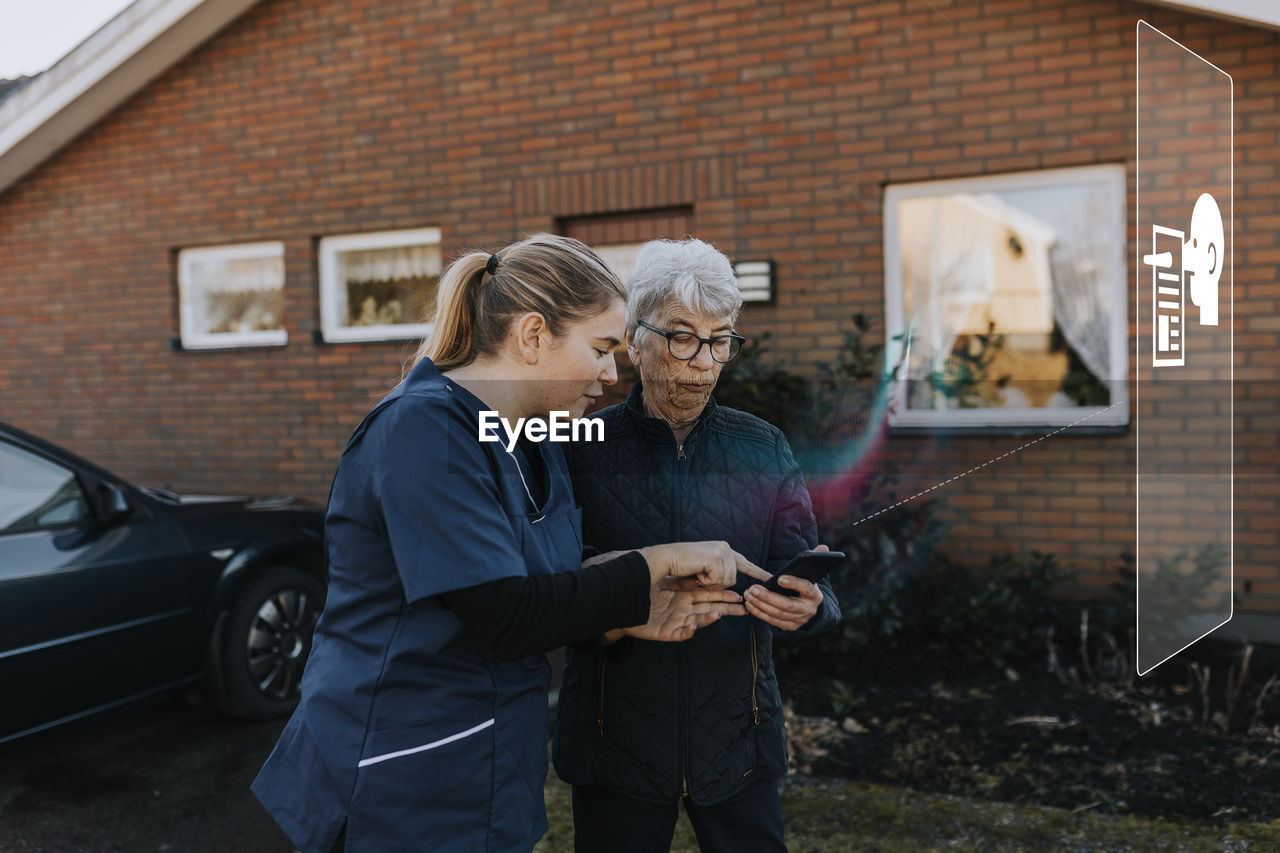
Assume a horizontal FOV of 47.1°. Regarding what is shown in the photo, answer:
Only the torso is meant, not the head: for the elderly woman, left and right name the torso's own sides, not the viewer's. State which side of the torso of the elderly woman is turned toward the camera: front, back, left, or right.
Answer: front

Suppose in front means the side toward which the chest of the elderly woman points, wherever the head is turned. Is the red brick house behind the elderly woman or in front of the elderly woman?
behind

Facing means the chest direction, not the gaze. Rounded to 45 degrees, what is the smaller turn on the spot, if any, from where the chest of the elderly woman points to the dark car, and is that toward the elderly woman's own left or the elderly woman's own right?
approximately 135° to the elderly woman's own right

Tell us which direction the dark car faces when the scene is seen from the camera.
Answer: facing away from the viewer and to the right of the viewer

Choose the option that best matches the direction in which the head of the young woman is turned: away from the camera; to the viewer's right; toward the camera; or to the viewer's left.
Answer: to the viewer's right

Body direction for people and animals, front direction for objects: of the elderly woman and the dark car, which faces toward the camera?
the elderly woman

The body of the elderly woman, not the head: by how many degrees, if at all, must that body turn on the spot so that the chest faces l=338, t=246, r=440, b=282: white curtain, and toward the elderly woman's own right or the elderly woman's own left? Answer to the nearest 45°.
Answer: approximately 180°

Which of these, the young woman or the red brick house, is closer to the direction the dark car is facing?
the red brick house

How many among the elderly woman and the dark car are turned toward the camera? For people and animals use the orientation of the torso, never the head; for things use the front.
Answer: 1
